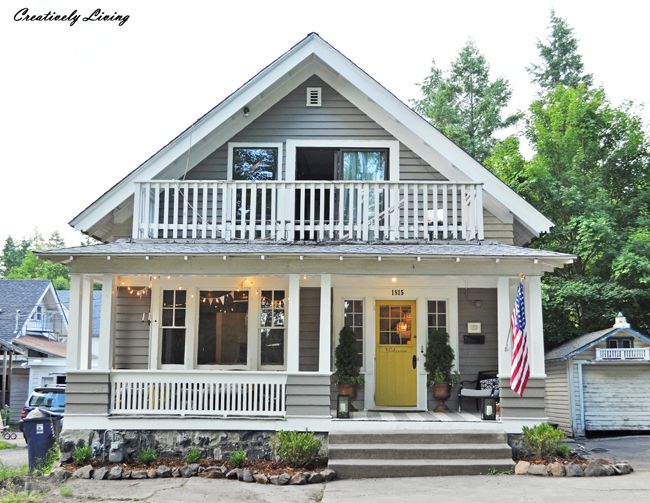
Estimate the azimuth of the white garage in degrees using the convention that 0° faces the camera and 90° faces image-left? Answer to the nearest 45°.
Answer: approximately 0°

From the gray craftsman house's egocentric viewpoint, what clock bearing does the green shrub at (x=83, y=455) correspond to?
The green shrub is roughly at 2 o'clock from the gray craftsman house.

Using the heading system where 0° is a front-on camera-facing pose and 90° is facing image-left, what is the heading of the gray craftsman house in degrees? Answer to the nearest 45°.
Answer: approximately 0°

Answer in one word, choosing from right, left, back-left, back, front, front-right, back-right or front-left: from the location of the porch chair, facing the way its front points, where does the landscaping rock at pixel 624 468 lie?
left

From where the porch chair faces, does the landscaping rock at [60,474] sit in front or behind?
in front

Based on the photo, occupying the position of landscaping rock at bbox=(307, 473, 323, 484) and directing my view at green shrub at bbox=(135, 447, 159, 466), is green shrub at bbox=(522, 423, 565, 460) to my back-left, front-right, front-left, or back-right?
back-right

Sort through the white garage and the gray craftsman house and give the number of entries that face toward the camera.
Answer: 2

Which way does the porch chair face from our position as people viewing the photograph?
facing the viewer and to the left of the viewer

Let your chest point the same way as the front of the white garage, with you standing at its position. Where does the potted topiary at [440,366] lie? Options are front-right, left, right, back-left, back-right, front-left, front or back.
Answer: front-right

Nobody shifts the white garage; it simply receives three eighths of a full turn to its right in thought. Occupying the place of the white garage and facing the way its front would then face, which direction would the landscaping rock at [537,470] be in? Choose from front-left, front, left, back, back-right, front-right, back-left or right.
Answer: back-left

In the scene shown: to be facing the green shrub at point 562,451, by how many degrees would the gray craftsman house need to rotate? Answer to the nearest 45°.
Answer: approximately 45° to its left

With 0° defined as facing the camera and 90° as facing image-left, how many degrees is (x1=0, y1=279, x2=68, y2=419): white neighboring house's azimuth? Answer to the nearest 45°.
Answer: approximately 315°

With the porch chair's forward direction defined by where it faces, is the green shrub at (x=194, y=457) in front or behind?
in front

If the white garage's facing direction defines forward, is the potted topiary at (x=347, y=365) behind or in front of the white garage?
in front
